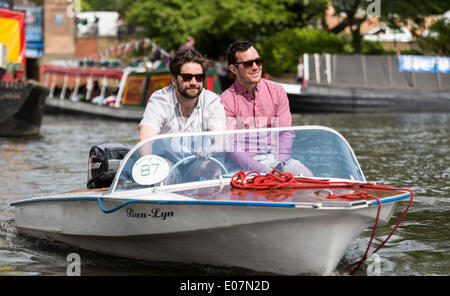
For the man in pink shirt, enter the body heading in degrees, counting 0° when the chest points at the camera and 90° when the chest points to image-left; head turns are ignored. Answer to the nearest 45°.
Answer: approximately 315°

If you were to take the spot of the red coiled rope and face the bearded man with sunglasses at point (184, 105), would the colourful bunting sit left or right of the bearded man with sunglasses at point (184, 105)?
right

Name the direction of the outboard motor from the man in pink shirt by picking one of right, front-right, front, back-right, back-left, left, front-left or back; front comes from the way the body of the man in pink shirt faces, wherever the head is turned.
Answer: back-right

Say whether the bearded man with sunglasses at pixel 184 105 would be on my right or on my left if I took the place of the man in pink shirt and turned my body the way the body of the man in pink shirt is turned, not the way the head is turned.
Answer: on my right
